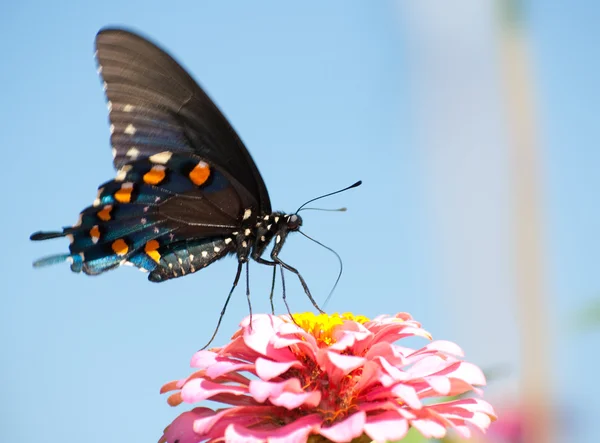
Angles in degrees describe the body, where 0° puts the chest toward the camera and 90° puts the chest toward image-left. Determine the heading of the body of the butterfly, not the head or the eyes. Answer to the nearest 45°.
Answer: approximately 270°
